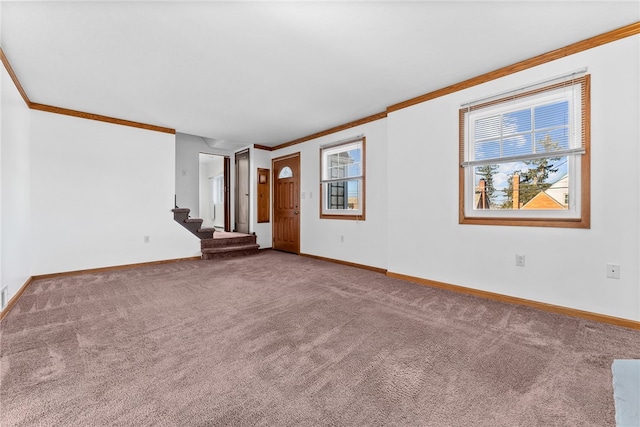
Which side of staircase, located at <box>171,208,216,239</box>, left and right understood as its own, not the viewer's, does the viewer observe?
right

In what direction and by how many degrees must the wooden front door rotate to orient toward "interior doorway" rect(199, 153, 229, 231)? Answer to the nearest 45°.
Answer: approximately 90° to its right

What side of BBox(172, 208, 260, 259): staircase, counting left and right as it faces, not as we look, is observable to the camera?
front

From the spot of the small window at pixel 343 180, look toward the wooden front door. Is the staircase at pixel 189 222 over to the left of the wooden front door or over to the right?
left

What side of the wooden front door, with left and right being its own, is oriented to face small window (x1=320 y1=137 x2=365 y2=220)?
left

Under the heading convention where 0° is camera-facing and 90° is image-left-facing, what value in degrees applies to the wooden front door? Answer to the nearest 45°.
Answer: approximately 45°

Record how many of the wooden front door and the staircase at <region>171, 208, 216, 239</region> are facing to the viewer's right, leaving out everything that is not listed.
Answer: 1

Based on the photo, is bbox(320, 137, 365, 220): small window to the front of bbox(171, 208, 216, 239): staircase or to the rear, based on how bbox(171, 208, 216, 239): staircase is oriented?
to the front

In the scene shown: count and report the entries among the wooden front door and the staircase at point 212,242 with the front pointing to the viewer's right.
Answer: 0

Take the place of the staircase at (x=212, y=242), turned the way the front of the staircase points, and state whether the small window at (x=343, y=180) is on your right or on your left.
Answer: on your left

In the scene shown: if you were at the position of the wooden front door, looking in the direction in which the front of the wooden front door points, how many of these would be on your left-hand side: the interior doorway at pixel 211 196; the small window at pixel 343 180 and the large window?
2

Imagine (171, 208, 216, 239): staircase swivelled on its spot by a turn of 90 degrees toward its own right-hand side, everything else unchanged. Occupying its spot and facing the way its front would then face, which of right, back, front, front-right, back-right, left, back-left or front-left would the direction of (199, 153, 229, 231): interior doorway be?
back

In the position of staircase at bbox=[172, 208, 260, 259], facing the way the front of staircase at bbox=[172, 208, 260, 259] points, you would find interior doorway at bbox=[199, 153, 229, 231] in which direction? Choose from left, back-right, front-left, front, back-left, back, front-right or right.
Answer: back

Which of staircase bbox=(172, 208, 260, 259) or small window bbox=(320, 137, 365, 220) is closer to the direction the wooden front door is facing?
the staircase

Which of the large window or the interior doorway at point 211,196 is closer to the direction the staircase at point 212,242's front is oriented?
the large window
